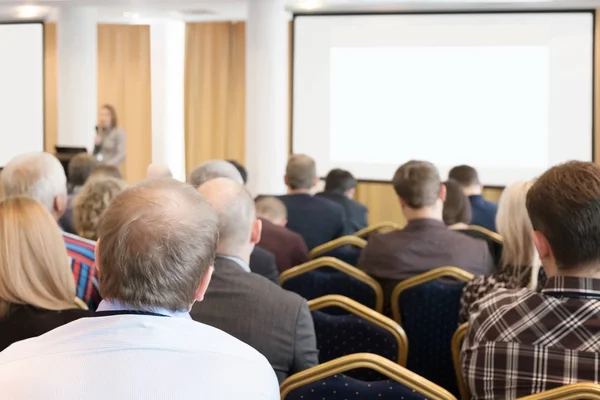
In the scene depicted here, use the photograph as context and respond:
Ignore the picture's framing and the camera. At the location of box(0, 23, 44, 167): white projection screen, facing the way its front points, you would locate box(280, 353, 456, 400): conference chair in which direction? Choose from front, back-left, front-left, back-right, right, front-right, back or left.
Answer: front

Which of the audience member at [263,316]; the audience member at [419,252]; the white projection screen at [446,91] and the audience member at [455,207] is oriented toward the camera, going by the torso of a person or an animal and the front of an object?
the white projection screen

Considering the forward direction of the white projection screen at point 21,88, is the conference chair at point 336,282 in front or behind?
in front

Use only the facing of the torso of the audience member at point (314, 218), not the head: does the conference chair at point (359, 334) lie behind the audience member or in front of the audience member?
behind

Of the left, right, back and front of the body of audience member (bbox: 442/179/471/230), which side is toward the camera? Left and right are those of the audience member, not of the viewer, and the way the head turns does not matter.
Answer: back

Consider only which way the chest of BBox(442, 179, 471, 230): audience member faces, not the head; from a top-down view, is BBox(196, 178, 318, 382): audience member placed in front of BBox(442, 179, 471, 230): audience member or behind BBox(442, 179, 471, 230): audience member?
behind

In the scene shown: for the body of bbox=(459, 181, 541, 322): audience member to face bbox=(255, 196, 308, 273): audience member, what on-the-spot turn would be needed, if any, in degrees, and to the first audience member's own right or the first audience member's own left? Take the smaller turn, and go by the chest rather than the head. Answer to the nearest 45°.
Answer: approximately 45° to the first audience member's own left

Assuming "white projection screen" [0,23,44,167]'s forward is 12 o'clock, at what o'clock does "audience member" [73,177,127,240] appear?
The audience member is roughly at 12 o'clock from the white projection screen.

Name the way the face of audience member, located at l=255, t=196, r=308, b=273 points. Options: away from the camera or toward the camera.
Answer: away from the camera

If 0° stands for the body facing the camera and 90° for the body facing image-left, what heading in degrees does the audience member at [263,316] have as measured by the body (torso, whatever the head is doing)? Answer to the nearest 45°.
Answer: approximately 180°

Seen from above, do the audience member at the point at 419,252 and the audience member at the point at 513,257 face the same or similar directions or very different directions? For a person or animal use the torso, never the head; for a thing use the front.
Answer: same or similar directions

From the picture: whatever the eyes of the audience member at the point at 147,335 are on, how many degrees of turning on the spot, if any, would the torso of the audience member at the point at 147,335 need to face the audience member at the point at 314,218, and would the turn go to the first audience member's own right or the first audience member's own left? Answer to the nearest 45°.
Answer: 0° — they already face them

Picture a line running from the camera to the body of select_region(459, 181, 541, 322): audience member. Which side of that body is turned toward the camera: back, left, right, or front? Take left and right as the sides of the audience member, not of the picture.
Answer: back

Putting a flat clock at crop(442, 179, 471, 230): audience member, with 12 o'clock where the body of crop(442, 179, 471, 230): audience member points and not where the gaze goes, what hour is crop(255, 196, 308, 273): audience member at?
crop(255, 196, 308, 273): audience member is roughly at 7 o'clock from crop(442, 179, 471, 230): audience member.

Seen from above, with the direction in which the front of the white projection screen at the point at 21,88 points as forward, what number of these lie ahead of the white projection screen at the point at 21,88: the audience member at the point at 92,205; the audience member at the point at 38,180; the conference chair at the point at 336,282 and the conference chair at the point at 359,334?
4

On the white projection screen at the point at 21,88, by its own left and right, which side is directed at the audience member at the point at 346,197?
front

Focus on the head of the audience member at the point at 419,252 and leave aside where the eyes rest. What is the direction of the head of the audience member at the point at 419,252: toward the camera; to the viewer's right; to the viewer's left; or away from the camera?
away from the camera

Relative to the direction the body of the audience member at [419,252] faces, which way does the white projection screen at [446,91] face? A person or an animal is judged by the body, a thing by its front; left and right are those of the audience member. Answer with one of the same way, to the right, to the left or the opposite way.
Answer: the opposite way

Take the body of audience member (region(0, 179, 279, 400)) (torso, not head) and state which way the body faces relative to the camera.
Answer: away from the camera

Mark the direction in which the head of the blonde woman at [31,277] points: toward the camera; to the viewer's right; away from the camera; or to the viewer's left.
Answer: away from the camera
